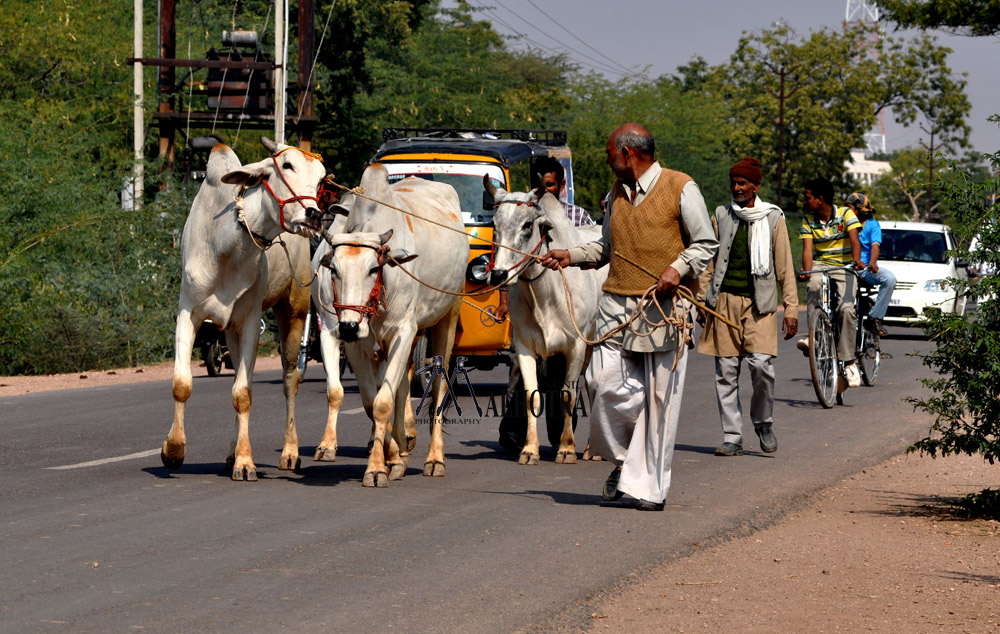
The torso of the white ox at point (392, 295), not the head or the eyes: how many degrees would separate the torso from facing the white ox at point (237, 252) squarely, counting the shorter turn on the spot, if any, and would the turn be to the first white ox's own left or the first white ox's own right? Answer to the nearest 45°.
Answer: approximately 45° to the first white ox's own right

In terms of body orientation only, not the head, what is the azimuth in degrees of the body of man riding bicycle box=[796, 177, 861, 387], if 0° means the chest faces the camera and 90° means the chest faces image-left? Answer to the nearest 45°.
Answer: approximately 0°

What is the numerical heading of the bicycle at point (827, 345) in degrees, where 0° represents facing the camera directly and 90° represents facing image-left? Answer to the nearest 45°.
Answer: approximately 45°

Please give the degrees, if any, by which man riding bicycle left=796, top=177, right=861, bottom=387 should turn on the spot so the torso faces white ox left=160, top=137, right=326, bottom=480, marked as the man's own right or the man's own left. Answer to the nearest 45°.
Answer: approximately 45° to the man's own right

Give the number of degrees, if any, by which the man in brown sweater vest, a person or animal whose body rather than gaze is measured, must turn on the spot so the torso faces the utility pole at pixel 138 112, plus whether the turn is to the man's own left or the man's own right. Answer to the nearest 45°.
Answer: approximately 90° to the man's own right

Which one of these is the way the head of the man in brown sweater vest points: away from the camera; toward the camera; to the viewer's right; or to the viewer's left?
to the viewer's left

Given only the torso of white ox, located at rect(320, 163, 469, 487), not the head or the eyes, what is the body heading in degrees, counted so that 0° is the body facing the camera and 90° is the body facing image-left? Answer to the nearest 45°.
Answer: approximately 45°

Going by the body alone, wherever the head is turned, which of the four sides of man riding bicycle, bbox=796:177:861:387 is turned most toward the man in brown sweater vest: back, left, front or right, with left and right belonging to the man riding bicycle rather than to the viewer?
front

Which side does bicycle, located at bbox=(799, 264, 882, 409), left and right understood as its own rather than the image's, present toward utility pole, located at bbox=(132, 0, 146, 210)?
right

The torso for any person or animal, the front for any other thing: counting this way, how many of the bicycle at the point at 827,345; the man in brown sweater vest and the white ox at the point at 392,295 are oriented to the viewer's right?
0

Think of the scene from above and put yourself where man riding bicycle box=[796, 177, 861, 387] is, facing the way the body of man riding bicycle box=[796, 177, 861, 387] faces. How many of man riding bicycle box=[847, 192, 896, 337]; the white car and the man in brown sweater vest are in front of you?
1

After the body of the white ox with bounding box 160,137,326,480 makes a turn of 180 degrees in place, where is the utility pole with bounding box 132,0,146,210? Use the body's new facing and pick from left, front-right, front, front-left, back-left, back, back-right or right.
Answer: front-left

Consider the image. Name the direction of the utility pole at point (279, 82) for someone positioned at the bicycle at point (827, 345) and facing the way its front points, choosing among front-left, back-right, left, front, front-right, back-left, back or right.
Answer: right
